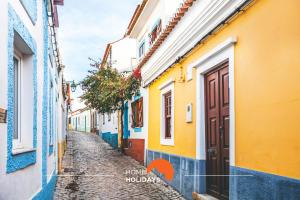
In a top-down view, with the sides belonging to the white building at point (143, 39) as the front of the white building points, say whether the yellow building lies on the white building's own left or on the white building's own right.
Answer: on the white building's own left

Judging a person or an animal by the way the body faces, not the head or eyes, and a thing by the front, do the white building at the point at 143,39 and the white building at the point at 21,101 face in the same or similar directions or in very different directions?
very different directions

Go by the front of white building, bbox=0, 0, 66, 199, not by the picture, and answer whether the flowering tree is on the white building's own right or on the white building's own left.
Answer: on the white building's own left

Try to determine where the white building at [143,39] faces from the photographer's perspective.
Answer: facing to the left of the viewer

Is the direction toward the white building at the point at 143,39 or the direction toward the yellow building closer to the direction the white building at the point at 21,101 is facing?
the yellow building

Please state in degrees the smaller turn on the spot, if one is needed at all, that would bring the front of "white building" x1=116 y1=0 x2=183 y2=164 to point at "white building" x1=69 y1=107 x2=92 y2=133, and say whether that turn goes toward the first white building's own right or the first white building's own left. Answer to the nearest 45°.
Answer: approximately 90° to the first white building's own right

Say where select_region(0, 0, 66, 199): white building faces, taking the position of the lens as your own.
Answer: facing to the right of the viewer

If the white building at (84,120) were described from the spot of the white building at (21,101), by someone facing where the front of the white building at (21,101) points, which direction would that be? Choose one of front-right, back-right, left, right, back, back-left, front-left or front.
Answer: left

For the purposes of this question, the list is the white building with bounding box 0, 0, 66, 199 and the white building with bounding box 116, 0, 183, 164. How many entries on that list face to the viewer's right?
1
